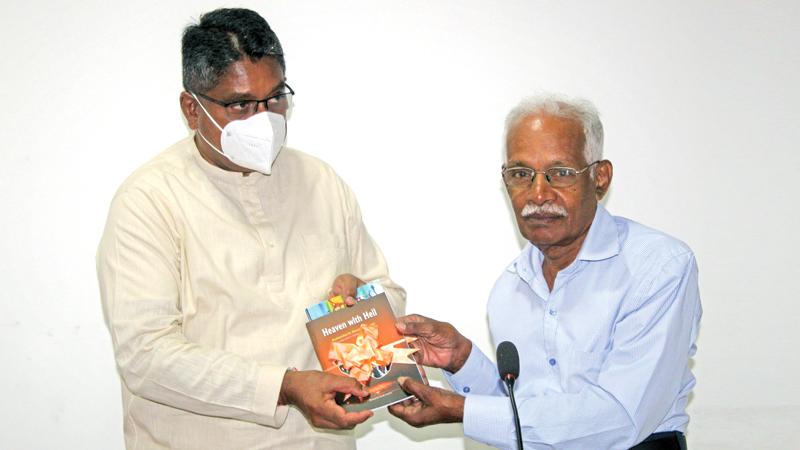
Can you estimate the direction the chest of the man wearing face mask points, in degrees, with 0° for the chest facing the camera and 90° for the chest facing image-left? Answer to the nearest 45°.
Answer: approximately 315°

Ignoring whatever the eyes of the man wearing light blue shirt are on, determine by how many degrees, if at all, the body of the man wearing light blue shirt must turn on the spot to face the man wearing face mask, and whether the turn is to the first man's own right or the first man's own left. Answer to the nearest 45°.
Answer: approximately 45° to the first man's own right

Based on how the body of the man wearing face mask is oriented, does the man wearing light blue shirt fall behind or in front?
in front

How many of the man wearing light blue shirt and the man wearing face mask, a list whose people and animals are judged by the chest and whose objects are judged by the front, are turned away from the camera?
0

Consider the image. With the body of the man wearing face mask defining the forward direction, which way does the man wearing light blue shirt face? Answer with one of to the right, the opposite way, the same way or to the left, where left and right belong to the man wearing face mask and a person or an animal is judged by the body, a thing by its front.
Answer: to the right

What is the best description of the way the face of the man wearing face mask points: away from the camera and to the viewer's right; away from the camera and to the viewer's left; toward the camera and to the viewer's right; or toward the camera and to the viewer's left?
toward the camera and to the viewer's right

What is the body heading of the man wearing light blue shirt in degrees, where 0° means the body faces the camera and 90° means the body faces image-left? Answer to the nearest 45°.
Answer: approximately 45°
